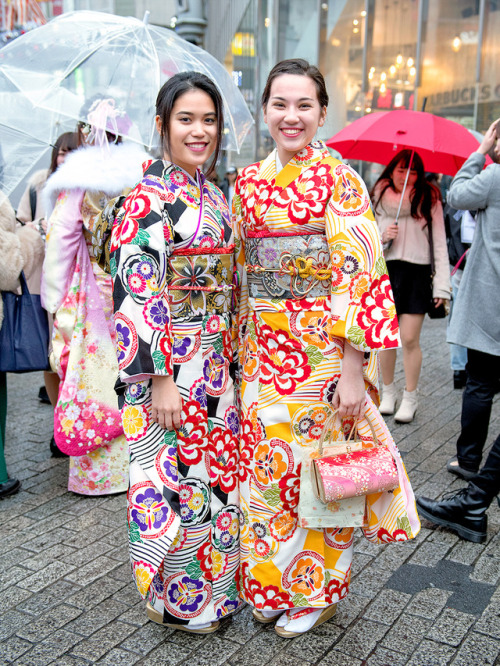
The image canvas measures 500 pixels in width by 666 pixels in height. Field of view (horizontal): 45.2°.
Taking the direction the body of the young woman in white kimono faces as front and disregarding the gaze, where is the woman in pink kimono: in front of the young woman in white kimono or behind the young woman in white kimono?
behind

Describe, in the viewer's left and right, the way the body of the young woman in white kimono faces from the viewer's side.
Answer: facing the viewer and to the right of the viewer

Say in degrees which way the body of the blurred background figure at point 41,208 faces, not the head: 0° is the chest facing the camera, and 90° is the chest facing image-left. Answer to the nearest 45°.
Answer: approximately 315°

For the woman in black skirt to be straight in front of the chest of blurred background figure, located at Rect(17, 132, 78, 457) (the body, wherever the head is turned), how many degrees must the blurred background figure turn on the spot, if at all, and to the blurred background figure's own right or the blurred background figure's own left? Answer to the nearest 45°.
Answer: approximately 45° to the blurred background figure's own left
